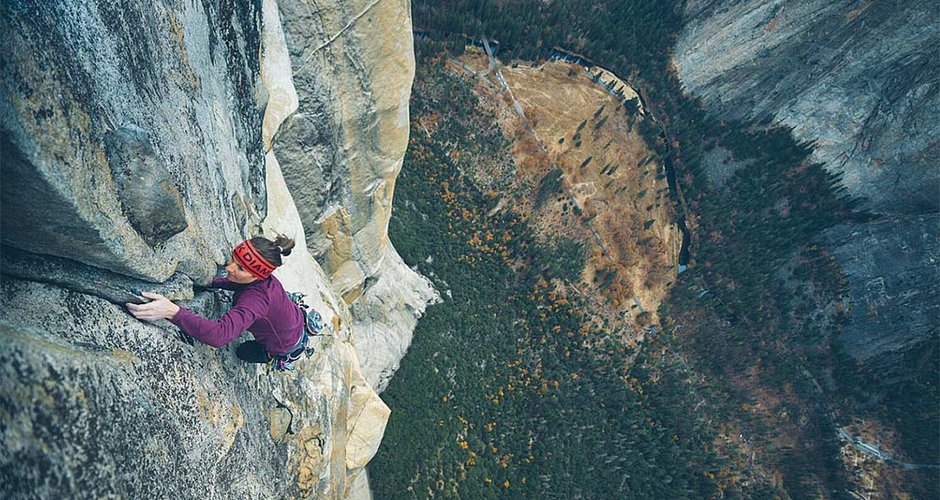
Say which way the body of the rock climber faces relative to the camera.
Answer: to the viewer's left
